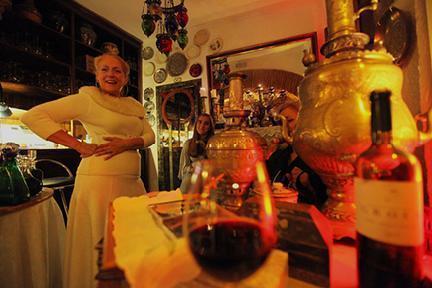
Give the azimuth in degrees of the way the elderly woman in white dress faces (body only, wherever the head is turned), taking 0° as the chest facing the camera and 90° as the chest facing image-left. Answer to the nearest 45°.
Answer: approximately 315°

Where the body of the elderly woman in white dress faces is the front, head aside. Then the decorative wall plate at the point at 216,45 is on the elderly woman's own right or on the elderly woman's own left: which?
on the elderly woman's own left

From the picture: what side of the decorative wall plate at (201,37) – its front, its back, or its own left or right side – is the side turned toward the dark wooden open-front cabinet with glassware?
right

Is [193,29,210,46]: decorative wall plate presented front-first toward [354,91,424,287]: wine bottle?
yes

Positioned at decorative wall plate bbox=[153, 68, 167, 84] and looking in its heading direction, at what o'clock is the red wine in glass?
The red wine in glass is roughly at 12 o'clock from the decorative wall plate.

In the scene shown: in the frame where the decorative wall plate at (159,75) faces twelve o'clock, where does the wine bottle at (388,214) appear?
The wine bottle is roughly at 12 o'clock from the decorative wall plate.

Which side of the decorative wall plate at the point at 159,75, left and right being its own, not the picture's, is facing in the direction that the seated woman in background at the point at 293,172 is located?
front

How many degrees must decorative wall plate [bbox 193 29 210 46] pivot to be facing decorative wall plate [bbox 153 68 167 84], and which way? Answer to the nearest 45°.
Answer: approximately 135° to its right
